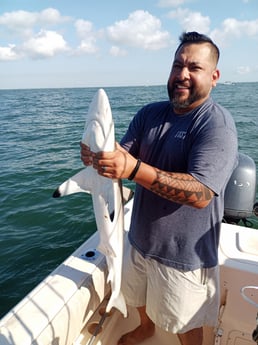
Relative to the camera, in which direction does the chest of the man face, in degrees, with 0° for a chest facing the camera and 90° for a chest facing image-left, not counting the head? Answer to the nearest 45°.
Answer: approximately 45°
